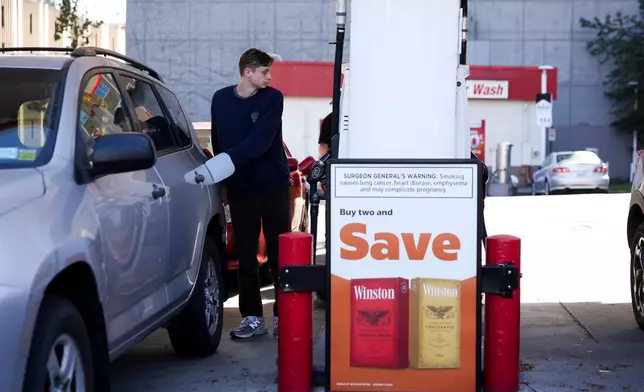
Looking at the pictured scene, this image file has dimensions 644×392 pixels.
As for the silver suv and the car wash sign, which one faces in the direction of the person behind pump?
the car wash sign

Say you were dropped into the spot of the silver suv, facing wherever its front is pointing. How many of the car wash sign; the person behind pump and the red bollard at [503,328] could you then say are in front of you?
0

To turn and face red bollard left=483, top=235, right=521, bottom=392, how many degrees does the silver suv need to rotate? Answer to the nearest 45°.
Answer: approximately 135° to its left

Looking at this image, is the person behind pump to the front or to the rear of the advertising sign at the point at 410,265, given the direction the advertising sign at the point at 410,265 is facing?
to the rear

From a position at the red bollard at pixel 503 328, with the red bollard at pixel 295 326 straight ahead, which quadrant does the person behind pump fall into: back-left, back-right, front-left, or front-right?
front-right

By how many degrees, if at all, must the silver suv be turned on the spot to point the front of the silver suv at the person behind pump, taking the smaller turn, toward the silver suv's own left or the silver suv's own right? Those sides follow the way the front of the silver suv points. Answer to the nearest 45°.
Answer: approximately 180°

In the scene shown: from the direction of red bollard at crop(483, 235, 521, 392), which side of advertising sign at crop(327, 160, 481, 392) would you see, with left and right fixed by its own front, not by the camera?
left

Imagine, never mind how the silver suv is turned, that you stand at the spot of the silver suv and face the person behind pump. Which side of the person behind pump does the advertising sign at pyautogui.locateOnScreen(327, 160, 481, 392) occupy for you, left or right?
right

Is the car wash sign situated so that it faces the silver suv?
yes

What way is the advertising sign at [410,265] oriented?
toward the camera

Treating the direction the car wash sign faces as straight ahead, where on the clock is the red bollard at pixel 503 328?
The red bollard is roughly at 12 o'clock from the car wash sign.

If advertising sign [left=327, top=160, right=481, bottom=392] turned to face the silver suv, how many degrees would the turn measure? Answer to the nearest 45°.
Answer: approximately 45° to its right

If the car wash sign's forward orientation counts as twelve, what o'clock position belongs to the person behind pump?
The person behind pump is roughly at 12 o'clock from the car wash sign.

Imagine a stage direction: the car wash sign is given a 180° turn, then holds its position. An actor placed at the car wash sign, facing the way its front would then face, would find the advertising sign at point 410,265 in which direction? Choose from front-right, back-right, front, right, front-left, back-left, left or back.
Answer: back

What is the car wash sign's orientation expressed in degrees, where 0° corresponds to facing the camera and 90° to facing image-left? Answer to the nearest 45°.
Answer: approximately 0°
